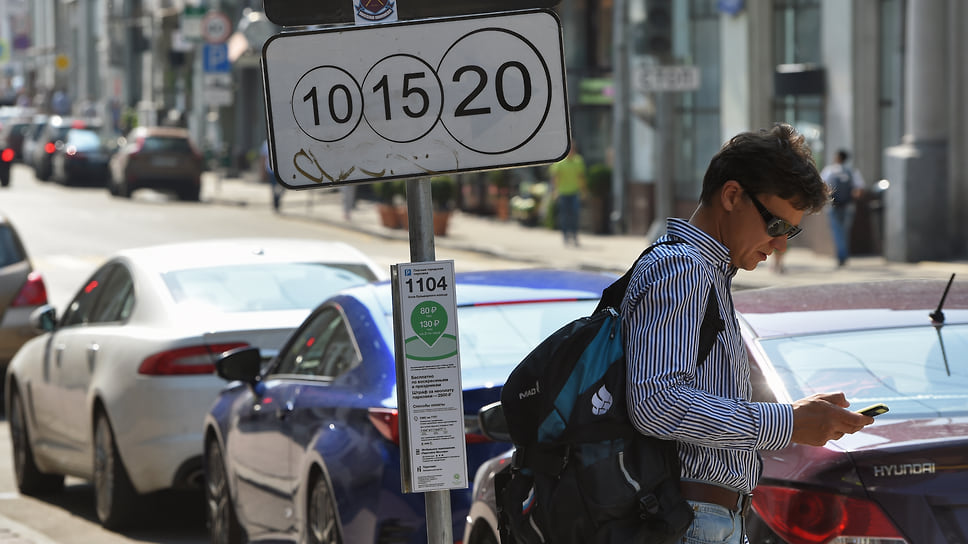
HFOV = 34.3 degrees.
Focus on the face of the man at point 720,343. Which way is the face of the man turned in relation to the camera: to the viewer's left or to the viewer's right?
to the viewer's right

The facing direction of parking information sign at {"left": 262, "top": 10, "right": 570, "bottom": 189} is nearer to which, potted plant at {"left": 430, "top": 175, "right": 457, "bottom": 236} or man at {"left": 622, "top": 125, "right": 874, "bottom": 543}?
the man

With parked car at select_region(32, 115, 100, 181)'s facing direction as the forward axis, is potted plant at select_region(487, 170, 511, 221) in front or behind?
behind

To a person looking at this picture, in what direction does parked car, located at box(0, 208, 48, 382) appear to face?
facing away from the viewer and to the left of the viewer

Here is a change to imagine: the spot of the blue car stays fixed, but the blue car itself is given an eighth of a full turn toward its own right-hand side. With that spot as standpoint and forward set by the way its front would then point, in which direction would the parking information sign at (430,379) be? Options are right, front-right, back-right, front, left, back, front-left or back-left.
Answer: back

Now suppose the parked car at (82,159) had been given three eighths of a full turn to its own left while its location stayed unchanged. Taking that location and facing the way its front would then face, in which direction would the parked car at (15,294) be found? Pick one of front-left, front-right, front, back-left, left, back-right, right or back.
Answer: front-left

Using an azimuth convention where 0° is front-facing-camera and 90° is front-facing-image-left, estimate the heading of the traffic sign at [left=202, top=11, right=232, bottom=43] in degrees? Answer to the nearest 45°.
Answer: approximately 0°

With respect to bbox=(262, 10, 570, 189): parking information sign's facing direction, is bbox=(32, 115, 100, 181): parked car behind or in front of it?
behind

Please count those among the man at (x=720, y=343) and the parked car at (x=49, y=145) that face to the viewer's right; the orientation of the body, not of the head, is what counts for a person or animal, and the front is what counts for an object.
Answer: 1

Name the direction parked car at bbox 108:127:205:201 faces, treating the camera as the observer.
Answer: facing away from the viewer

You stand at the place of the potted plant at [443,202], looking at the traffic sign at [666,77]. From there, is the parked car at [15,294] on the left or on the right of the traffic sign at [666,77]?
right

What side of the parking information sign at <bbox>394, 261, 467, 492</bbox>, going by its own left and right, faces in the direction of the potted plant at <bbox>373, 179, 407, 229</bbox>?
back

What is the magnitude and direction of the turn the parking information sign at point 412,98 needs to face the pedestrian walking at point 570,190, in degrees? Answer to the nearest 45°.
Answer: approximately 180°
